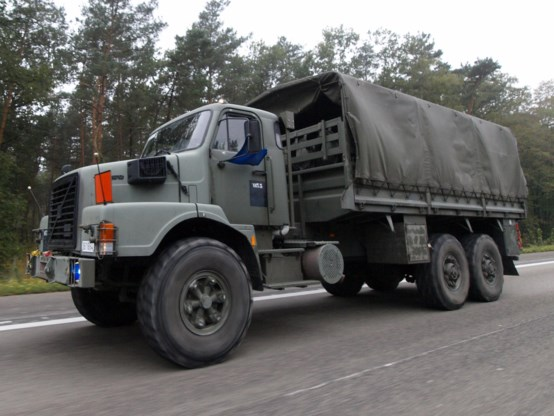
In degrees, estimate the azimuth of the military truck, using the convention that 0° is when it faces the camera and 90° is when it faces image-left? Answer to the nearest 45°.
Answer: approximately 45°
